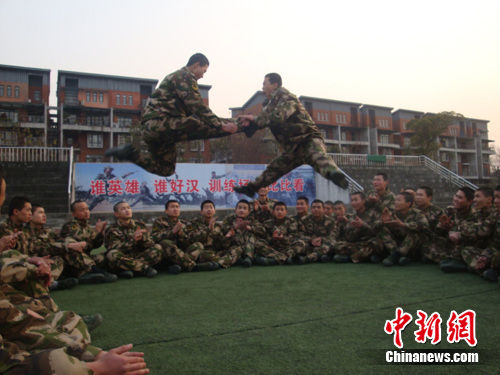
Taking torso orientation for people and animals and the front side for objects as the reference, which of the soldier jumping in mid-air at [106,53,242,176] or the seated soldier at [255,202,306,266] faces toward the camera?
the seated soldier

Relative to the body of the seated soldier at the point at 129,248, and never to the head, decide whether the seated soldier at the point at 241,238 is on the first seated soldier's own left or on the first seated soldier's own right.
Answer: on the first seated soldier's own left

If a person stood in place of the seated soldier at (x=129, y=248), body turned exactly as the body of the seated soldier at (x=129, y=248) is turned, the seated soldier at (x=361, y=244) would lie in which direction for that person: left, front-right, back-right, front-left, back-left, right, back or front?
front-left

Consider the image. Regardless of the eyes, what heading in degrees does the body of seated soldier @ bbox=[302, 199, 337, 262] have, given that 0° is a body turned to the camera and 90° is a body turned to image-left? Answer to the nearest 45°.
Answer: approximately 0°

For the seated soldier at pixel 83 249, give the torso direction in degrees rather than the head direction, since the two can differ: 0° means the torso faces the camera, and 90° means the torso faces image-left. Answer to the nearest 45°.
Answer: approximately 315°

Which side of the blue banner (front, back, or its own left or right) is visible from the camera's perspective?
front

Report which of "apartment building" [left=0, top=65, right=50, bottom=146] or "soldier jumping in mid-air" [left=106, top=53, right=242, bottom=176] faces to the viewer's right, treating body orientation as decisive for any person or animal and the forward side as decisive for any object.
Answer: the soldier jumping in mid-air

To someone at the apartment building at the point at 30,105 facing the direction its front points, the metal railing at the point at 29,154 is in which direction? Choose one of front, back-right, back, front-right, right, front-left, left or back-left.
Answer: front

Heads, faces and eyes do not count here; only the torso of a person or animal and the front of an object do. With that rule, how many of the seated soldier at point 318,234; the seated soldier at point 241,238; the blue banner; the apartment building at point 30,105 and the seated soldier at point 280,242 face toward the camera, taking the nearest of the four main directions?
5

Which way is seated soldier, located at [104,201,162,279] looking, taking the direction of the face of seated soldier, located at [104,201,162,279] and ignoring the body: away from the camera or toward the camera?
toward the camera

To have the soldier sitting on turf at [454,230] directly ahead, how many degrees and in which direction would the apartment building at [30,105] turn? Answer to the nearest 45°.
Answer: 0° — it already faces them

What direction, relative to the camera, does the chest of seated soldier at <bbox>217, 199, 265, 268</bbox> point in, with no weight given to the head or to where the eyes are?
toward the camera

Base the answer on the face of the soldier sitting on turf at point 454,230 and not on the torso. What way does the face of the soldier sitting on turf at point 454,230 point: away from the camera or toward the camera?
toward the camera
